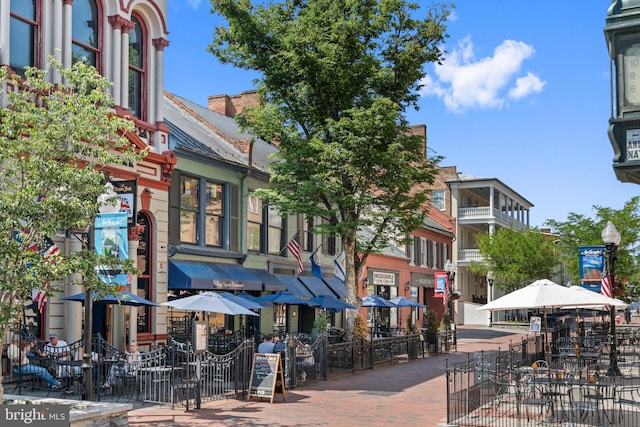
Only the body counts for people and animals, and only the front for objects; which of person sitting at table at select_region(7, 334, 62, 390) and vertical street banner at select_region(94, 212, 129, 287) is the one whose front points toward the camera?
the vertical street banner

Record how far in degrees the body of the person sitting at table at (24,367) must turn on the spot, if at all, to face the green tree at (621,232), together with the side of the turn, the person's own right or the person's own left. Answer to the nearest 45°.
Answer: approximately 45° to the person's own left

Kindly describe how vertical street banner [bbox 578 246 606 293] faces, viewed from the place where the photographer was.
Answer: facing the viewer

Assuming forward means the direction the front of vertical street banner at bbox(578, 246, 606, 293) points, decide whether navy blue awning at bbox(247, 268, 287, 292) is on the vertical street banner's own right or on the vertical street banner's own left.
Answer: on the vertical street banner's own right

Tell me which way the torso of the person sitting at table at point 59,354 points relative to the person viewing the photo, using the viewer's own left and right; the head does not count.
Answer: facing the viewer and to the left of the viewer

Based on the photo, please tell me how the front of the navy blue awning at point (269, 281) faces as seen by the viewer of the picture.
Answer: facing the viewer and to the right of the viewer

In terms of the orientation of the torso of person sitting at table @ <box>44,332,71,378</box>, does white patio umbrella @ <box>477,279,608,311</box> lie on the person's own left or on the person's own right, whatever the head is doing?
on the person's own left

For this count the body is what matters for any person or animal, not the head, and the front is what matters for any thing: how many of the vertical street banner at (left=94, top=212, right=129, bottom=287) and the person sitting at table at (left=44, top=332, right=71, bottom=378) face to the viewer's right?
0

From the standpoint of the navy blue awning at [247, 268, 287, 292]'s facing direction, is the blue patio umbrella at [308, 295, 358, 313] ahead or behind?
ahead

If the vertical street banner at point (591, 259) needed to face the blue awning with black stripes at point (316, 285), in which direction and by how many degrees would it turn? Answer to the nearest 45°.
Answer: approximately 90° to its right

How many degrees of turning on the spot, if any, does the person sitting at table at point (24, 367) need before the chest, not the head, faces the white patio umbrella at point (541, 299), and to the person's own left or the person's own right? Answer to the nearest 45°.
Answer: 0° — they already face it

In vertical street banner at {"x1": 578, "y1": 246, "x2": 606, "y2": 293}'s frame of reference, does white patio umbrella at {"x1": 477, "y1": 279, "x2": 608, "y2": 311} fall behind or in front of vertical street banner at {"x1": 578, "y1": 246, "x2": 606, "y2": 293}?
in front

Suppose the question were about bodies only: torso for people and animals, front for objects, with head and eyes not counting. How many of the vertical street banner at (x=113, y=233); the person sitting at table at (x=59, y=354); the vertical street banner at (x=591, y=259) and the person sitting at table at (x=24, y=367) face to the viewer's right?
1

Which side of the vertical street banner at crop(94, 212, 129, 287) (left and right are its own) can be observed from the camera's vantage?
front

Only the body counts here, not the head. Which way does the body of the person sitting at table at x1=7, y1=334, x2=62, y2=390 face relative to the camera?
to the viewer's right
